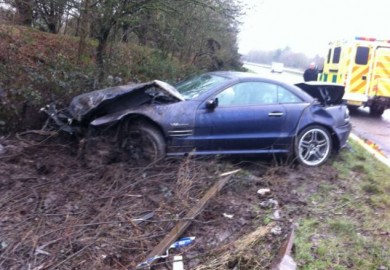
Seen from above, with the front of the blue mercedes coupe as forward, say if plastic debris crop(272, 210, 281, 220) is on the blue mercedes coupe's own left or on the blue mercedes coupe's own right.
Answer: on the blue mercedes coupe's own left

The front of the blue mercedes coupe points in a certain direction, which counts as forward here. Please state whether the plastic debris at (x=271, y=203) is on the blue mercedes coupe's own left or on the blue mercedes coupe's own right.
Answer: on the blue mercedes coupe's own left

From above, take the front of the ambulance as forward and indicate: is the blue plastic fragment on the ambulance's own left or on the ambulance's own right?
on the ambulance's own left

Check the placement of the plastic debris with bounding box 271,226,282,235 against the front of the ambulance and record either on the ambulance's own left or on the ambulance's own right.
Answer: on the ambulance's own left

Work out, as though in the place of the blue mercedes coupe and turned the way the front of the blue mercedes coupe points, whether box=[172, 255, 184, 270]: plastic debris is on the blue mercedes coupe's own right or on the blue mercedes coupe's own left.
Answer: on the blue mercedes coupe's own left

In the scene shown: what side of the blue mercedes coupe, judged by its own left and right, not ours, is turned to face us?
left
